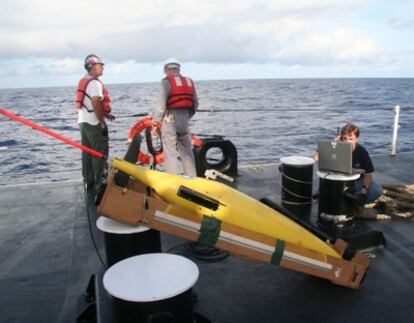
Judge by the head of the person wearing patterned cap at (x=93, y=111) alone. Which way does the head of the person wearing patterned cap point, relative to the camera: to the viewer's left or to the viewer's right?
to the viewer's right

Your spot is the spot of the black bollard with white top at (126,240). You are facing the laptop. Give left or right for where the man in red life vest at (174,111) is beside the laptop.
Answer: left

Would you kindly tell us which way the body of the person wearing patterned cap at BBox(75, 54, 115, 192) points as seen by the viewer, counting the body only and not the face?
to the viewer's right

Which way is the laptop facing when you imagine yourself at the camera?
facing away from the viewer and to the right of the viewer

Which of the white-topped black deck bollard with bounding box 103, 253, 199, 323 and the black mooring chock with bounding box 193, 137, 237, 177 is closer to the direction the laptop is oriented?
the black mooring chock

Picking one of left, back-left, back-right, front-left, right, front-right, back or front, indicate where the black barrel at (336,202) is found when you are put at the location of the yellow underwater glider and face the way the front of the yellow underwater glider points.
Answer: front-left

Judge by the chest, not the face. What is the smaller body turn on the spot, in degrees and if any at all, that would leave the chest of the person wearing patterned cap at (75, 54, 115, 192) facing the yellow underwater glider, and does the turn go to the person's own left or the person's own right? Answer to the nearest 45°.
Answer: approximately 90° to the person's own right

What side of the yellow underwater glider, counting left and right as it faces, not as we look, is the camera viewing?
right
